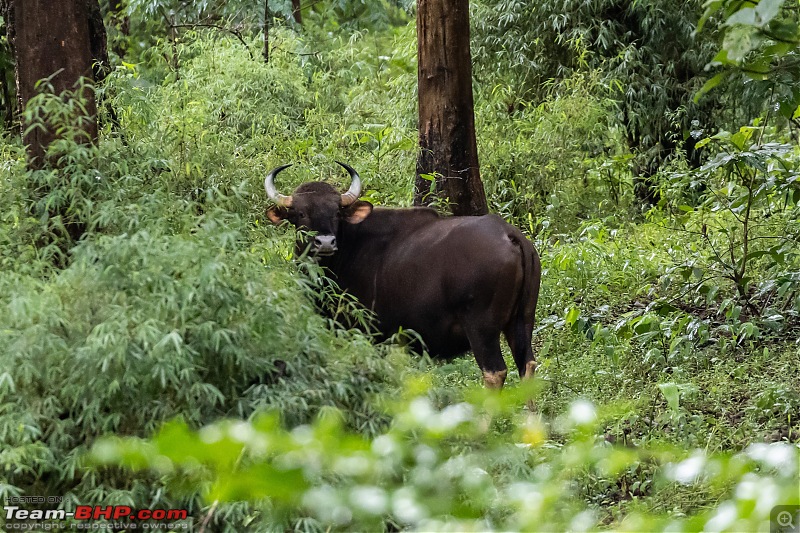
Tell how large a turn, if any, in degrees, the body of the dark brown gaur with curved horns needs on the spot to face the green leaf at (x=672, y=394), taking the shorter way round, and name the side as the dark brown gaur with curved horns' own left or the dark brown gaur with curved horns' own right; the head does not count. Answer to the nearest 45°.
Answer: approximately 180°

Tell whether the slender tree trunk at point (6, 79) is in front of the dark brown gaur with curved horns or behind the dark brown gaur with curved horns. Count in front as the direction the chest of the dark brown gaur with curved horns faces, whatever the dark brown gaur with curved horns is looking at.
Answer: in front

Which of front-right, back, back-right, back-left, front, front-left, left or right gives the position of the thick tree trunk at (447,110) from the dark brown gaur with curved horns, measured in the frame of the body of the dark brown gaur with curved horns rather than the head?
front-right

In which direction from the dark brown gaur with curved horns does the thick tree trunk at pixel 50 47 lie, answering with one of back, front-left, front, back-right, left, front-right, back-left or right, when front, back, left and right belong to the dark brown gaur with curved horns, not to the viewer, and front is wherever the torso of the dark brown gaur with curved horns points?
front-left

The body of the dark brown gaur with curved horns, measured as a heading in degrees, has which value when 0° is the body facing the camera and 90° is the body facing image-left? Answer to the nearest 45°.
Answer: approximately 135°

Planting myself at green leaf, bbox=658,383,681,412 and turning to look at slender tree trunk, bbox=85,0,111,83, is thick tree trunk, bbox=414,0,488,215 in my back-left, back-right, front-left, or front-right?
front-right

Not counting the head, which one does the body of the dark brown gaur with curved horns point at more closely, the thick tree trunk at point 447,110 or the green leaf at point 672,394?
the thick tree trunk

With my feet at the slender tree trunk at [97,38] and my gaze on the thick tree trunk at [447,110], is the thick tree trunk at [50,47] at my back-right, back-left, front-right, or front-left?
back-right

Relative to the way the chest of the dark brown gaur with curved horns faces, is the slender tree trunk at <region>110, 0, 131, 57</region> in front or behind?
in front

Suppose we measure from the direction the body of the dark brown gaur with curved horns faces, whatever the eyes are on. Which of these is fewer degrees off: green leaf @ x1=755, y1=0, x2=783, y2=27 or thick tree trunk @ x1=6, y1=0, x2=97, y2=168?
the thick tree trunk

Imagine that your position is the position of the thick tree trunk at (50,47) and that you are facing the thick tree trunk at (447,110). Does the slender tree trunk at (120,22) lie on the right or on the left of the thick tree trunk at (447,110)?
left

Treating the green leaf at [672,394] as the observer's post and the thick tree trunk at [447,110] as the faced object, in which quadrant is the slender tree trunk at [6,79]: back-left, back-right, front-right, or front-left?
front-left
